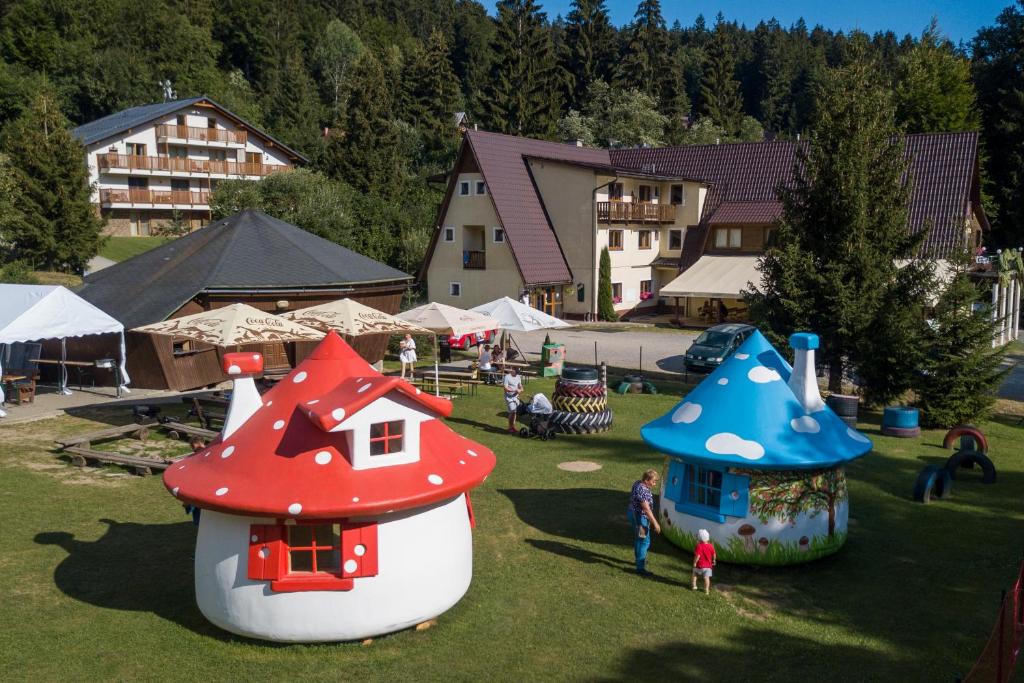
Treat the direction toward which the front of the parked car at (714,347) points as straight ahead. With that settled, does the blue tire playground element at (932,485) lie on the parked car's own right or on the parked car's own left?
on the parked car's own left

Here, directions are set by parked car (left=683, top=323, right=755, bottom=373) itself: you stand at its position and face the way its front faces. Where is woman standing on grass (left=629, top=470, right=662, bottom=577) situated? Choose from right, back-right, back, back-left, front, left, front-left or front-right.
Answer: front-left

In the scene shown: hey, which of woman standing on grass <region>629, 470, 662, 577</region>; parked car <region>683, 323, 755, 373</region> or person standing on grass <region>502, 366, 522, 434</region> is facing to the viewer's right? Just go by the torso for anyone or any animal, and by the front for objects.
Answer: the woman standing on grass

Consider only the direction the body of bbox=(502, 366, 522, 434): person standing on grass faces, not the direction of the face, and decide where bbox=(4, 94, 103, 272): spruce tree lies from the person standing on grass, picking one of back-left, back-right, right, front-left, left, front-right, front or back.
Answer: back-right

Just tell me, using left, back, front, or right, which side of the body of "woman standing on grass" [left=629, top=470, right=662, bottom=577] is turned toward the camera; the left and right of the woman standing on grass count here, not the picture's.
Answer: right

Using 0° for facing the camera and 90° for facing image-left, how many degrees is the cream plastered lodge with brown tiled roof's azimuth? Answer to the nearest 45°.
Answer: approximately 0°

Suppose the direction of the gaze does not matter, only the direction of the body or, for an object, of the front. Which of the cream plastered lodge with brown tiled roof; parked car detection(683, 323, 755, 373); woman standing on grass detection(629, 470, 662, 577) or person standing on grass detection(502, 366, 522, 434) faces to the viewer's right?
the woman standing on grass

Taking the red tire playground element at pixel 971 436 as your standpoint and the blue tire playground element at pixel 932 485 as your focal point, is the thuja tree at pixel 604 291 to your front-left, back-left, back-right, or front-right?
back-right

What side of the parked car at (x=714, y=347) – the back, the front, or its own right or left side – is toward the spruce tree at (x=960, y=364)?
left

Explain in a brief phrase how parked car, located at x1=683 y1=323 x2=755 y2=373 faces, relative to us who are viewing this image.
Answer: facing the viewer and to the left of the viewer

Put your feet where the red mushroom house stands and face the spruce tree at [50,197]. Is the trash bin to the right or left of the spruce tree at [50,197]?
right

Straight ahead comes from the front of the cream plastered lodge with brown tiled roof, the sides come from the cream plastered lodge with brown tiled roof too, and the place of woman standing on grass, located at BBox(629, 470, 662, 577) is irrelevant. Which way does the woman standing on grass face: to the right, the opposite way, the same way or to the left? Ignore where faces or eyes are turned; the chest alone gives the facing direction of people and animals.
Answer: to the left

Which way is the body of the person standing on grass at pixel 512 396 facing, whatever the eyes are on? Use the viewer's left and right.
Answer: facing the viewer
